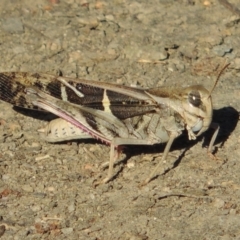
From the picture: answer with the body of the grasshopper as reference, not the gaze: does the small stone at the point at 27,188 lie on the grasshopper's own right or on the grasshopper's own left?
on the grasshopper's own right

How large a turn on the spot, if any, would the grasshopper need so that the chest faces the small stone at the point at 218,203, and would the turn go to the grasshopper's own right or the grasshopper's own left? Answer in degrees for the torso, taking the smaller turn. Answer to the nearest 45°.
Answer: approximately 45° to the grasshopper's own right

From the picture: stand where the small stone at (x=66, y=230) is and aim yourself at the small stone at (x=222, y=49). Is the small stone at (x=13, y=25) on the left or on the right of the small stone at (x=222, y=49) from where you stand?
left

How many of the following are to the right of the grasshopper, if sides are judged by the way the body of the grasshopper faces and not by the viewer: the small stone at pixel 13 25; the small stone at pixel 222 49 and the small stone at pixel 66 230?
1

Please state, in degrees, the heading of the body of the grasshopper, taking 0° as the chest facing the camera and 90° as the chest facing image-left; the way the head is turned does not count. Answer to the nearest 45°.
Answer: approximately 270°

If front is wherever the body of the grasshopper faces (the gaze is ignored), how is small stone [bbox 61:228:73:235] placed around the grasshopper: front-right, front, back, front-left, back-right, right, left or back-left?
right
